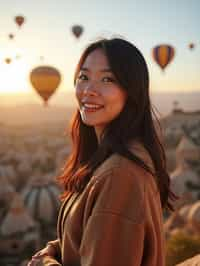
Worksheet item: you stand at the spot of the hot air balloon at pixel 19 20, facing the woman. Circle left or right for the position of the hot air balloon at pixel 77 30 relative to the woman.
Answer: left

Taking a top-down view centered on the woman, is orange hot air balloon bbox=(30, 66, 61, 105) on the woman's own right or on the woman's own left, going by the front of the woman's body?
on the woman's own right

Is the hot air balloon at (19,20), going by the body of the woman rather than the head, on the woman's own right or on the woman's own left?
on the woman's own right

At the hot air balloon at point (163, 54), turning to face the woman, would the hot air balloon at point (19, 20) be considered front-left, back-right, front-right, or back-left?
back-right

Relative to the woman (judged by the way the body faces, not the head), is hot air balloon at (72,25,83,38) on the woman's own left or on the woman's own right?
on the woman's own right

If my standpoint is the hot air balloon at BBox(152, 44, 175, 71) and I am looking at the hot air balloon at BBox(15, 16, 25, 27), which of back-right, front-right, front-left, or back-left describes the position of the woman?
back-left
